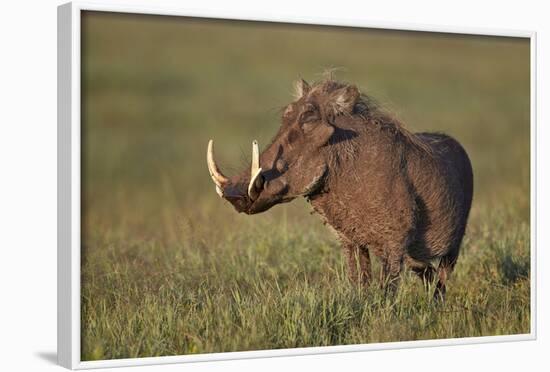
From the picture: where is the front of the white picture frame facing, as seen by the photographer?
facing the viewer and to the right of the viewer
